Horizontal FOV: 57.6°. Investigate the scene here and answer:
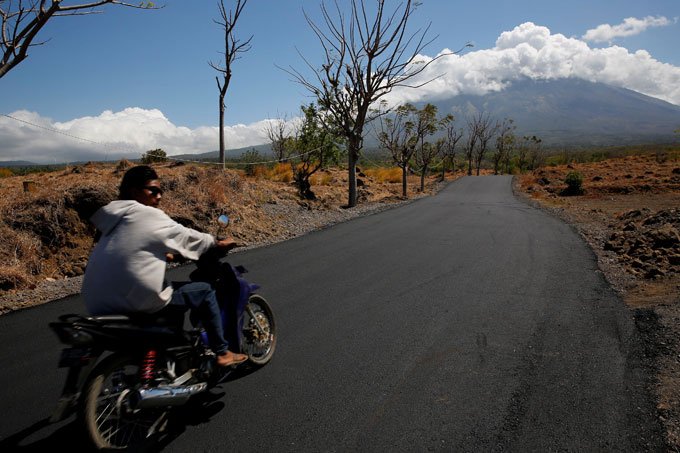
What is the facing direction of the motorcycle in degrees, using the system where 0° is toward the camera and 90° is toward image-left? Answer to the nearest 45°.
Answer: approximately 225°

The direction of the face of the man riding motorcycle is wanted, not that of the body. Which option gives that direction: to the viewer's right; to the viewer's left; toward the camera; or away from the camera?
to the viewer's right

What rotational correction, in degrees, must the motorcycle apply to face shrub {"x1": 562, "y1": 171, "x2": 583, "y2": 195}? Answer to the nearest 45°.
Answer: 0° — it already faces it

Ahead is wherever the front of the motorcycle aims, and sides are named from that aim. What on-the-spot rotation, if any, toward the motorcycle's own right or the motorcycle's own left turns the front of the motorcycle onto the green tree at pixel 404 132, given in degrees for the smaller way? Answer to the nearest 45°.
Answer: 0° — it already faces it
